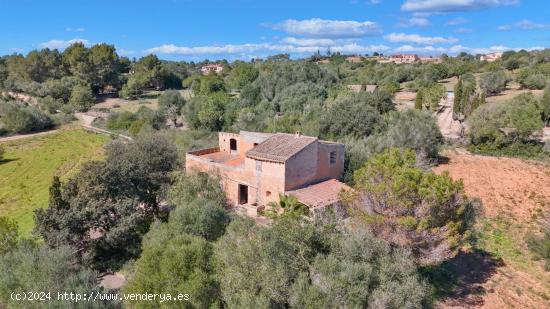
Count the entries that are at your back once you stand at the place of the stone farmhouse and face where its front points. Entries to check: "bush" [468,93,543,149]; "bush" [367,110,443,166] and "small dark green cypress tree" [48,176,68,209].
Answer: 2

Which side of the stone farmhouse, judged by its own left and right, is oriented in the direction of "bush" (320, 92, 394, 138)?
back

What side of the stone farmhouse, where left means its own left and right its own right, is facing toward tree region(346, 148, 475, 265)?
left

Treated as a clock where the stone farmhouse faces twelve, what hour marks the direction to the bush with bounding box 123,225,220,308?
The bush is roughly at 11 o'clock from the stone farmhouse.

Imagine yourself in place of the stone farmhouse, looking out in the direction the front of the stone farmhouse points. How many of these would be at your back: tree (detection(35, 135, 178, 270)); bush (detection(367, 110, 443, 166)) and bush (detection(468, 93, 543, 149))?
2

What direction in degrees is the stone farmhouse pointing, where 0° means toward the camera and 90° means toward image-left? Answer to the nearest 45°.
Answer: approximately 45°

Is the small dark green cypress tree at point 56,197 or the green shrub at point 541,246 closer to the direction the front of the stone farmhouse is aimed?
the small dark green cypress tree

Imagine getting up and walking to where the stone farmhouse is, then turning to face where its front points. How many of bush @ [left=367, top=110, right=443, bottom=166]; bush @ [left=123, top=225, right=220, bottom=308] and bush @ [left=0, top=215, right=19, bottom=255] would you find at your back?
1

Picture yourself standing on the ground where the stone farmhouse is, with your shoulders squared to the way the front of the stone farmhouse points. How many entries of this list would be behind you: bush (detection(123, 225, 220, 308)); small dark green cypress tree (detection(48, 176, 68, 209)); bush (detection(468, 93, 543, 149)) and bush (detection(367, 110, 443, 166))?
2

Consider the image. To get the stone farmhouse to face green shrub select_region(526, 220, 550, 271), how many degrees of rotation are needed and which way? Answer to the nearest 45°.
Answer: approximately 135° to its left

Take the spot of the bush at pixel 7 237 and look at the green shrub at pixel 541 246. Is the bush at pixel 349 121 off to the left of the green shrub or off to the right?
left

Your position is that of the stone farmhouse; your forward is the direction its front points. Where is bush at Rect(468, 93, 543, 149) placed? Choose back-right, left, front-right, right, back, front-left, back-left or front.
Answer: back

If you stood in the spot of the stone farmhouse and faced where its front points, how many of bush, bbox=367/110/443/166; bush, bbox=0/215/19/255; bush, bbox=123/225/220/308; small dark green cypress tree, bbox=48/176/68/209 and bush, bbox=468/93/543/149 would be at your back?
2

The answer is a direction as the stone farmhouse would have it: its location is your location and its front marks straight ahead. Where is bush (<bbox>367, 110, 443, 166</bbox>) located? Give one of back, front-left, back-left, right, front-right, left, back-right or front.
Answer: back

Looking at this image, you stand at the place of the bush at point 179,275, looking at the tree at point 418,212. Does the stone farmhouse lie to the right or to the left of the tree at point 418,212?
left
